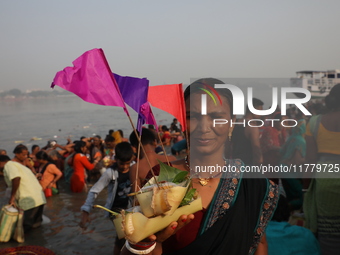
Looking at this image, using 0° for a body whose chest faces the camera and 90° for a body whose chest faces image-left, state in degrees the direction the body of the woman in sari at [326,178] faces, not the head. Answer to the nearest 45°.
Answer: approximately 180°

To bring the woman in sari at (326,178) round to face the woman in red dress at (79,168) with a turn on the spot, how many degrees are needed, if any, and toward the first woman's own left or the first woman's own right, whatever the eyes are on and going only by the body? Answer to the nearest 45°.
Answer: approximately 45° to the first woman's own left

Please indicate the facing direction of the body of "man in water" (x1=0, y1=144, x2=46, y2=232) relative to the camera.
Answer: to the viewer's left

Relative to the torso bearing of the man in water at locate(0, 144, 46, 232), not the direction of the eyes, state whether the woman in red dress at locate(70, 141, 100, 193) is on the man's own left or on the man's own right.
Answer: on the man's own right

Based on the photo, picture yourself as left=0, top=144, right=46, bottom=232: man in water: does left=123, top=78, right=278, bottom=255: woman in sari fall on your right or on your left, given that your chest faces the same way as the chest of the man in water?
on your left
